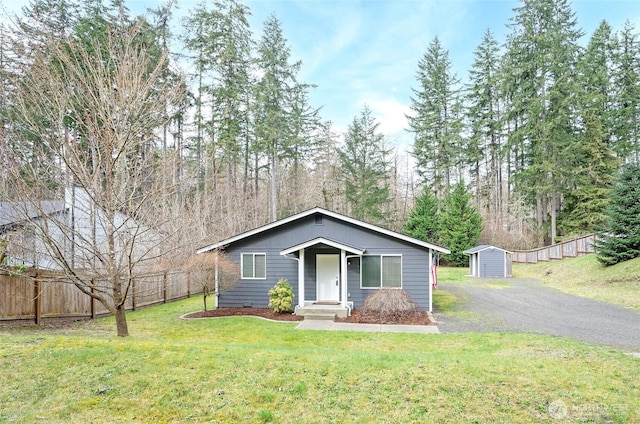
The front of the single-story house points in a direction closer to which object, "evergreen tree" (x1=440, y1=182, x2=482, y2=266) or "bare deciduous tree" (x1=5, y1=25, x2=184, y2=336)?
the bare deciduous tree

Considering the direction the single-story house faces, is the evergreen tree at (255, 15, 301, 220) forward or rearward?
rearward

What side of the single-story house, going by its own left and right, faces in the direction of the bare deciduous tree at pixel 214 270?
right

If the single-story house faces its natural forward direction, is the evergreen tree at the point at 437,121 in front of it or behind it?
behind

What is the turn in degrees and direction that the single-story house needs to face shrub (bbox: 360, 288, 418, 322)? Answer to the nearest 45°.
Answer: approximately 45° to its left

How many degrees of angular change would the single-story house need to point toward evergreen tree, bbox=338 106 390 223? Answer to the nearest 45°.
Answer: approximately 180°

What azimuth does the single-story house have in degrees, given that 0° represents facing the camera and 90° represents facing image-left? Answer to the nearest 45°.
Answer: approximately 0°
